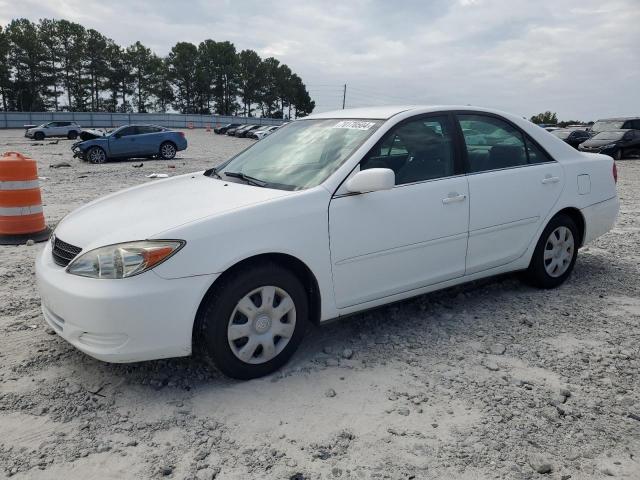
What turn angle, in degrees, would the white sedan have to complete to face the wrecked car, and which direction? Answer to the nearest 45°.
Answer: approximately 90° to its right

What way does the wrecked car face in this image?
to the viewer's left

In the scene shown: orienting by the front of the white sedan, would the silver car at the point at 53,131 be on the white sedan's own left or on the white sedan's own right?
on the white sedan's own right

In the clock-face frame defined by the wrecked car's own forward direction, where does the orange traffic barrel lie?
The orange traffic barrel is roughly at 9 o'clock from the wrecked car.

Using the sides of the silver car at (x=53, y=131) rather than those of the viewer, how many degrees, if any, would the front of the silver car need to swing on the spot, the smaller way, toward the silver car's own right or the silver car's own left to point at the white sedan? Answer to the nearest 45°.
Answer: approximately 90° to the silver car's own left

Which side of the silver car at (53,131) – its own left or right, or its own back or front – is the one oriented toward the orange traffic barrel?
left

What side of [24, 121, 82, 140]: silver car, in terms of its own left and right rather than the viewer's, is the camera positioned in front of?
left

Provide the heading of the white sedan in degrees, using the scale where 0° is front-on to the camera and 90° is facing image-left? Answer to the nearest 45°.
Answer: approximately 45°

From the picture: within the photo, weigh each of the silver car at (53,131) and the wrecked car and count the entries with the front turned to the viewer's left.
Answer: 2
